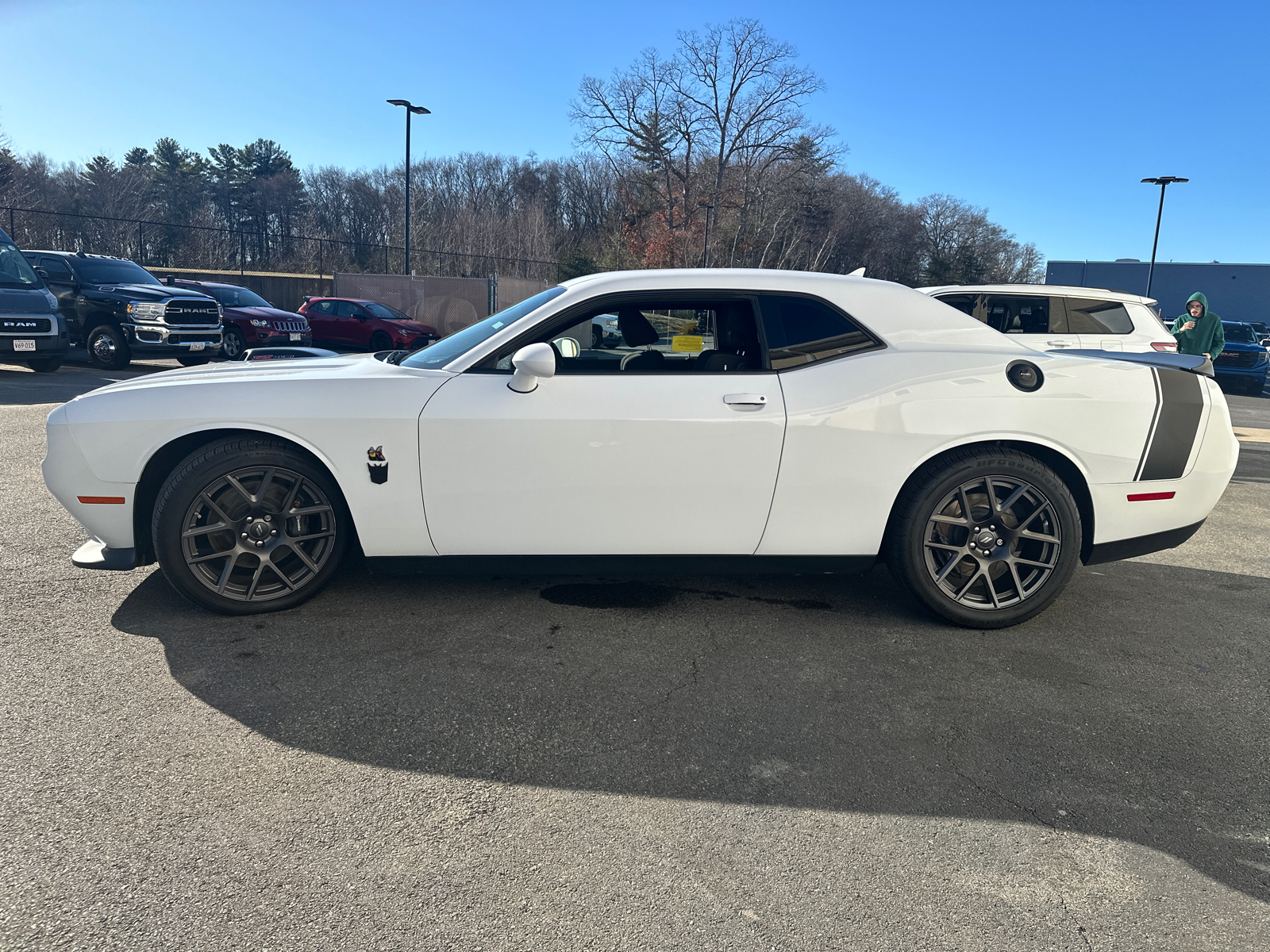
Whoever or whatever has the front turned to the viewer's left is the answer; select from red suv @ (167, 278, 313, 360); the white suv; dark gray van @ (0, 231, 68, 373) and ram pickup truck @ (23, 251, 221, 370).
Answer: the white suv

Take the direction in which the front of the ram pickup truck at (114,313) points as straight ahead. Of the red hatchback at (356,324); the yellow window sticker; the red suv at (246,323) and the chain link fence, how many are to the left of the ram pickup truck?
3

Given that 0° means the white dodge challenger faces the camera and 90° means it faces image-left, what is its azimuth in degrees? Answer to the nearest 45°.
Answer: approximately 90°

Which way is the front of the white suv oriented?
to the viewer's left

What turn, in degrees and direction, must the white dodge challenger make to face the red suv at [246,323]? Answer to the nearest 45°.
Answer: approximately 45° to its right

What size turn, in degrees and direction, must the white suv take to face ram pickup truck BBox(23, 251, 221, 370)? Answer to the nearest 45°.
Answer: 0° — it already faces it

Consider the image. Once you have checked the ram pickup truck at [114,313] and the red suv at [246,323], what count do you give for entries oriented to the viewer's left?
0

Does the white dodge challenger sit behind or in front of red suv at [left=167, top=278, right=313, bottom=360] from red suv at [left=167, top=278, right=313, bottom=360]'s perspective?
in front

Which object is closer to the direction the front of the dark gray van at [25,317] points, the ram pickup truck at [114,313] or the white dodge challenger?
the white dodge challenger

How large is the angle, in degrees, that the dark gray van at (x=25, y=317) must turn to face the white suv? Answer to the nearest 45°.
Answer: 0° — it already faces it

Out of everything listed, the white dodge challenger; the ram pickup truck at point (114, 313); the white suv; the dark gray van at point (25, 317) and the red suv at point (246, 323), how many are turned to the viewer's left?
2
